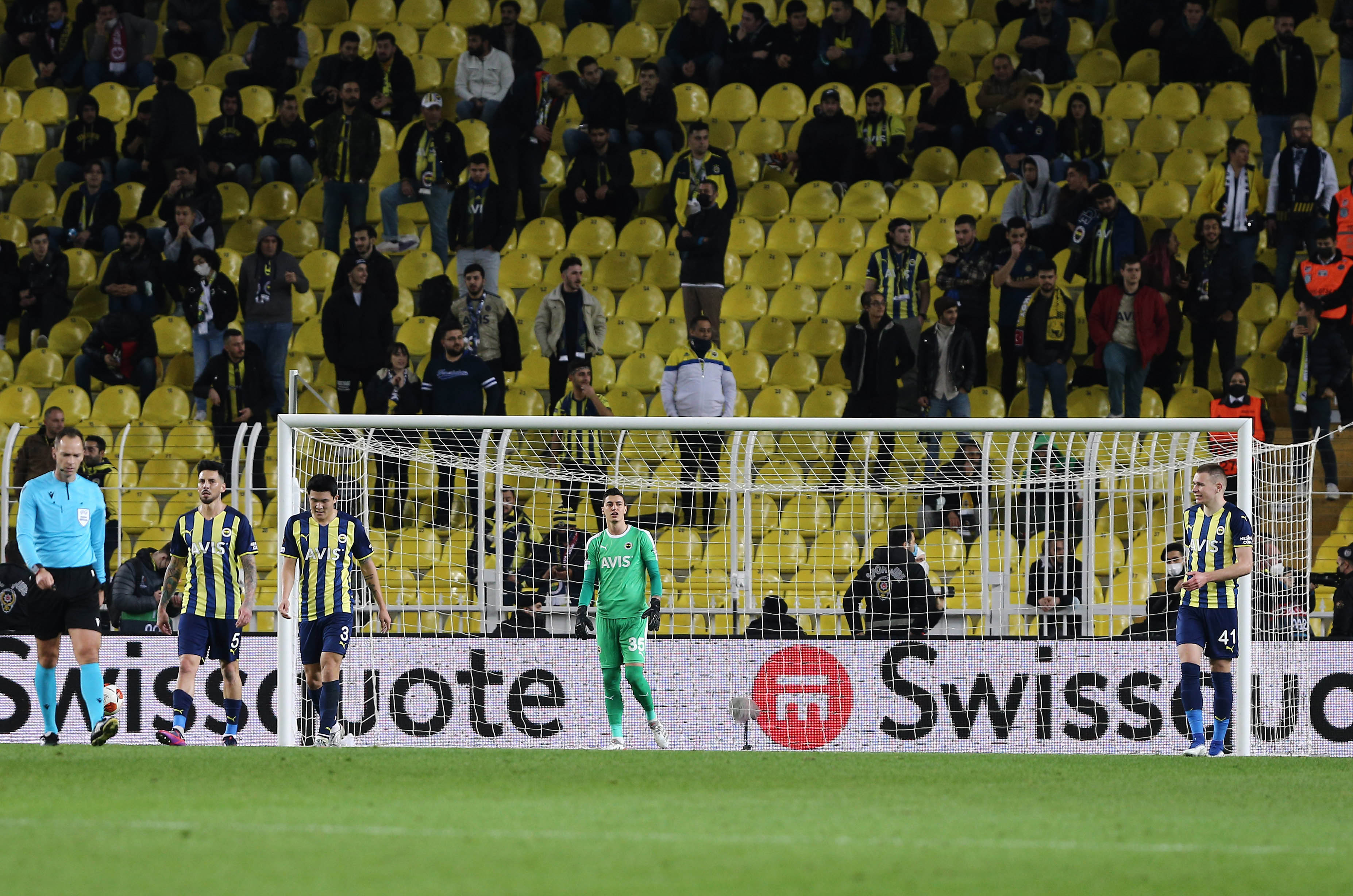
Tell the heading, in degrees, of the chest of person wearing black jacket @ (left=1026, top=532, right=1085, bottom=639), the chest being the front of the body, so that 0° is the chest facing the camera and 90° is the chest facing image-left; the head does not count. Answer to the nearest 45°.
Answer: approximately 0°

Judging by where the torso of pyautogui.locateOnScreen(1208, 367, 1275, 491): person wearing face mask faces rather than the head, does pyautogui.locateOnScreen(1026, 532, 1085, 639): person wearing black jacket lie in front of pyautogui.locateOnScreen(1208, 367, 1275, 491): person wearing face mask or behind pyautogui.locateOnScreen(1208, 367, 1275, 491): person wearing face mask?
in front

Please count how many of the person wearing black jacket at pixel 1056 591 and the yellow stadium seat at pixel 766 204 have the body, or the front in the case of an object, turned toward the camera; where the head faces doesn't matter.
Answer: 2

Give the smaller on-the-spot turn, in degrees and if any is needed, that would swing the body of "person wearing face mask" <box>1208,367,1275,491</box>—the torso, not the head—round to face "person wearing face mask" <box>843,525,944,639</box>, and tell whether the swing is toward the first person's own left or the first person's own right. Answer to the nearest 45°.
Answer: approximately 45° to the first person's own right

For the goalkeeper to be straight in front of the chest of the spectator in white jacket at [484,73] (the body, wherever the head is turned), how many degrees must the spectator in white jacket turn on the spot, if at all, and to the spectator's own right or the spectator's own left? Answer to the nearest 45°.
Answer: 0° — they already face them
